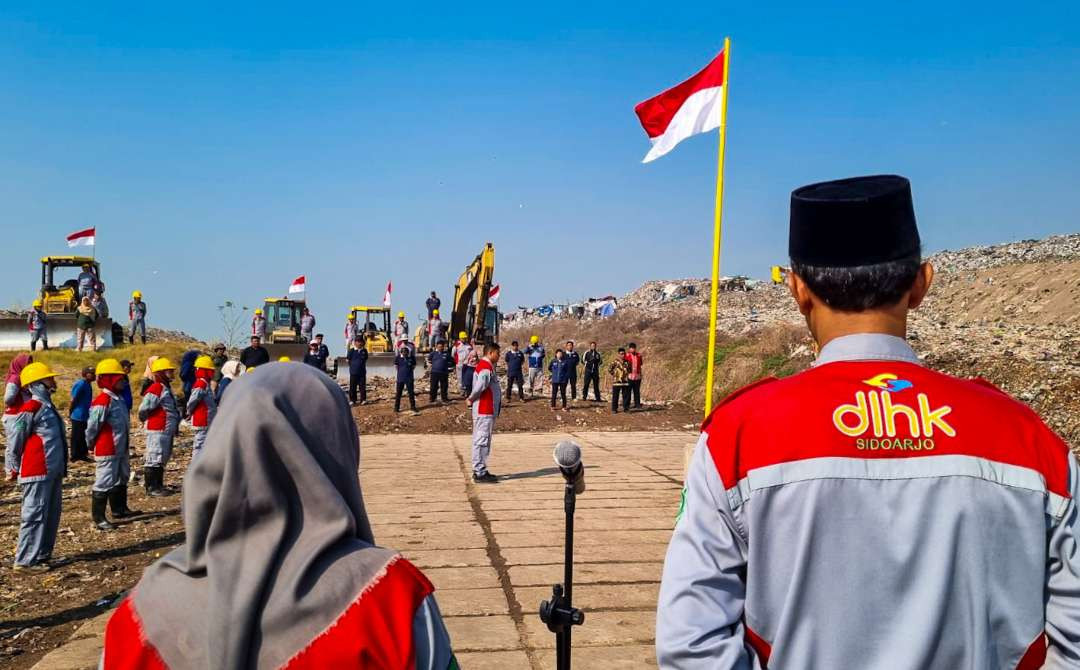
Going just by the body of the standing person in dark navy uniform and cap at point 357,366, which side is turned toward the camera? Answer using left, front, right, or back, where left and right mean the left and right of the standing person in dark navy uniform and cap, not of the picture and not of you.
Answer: front

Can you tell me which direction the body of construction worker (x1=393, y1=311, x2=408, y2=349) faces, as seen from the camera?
toward the camera

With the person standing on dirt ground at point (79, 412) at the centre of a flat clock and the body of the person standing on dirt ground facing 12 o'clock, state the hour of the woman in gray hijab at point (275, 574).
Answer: The woman in gray hijab is roughly at 3 o'clock from the person standing on dirt ground.

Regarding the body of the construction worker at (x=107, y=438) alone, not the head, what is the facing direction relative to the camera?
to the viewer's right

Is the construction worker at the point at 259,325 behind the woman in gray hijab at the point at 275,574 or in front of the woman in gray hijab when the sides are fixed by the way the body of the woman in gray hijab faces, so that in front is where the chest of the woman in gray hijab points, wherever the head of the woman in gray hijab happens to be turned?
in front

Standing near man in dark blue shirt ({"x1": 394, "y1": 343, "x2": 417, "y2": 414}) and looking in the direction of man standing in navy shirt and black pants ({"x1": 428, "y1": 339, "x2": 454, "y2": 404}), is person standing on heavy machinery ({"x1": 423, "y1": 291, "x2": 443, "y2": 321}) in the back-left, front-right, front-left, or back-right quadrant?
front-left

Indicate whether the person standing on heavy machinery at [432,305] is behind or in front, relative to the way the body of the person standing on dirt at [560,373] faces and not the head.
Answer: behind

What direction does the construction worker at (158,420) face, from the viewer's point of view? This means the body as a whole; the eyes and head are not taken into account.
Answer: to the viewer's right

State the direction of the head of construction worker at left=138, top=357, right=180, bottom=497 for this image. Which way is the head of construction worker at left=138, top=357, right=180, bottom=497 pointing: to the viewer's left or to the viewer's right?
to the viewer's right

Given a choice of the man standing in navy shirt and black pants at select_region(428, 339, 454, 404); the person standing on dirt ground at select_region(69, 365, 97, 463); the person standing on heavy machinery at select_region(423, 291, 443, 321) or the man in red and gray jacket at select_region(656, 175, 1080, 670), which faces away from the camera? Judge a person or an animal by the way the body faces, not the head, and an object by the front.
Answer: the man in red and gray jacket

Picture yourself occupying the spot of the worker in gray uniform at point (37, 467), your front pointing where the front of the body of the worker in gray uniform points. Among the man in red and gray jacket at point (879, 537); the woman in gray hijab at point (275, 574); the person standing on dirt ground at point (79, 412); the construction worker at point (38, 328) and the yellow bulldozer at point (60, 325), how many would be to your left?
3

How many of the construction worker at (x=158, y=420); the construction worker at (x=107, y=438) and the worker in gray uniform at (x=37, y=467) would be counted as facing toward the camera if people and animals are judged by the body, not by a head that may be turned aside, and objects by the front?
0

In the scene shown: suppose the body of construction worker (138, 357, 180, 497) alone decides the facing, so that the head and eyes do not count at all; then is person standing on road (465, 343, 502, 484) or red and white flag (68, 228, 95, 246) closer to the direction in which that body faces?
the person standing on road

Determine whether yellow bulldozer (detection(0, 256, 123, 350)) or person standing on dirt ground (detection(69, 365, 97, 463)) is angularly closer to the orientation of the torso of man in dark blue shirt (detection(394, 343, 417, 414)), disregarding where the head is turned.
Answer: the person standing on dirt ground

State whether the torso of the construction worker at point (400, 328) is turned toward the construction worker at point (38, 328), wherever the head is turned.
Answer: no

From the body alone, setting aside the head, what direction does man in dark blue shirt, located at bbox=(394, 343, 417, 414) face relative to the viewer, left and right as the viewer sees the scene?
facing the viewer

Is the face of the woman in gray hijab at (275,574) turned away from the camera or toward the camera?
away from the camera

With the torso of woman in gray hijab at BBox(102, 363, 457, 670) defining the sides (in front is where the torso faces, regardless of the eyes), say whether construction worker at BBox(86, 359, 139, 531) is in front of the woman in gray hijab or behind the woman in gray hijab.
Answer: in front

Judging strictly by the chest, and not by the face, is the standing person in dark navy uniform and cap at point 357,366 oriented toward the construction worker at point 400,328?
no

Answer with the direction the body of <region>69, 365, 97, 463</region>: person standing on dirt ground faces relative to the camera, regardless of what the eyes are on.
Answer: to the viewer's right

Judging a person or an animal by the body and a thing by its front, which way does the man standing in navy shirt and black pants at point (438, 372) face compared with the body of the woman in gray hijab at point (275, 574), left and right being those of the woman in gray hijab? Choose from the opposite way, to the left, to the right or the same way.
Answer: the opposite way
